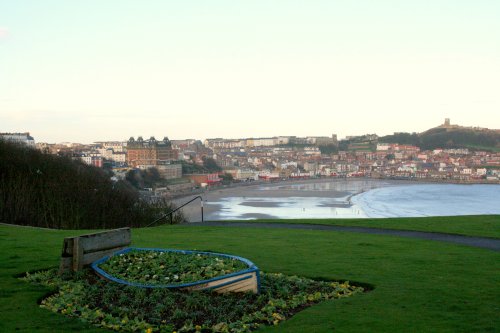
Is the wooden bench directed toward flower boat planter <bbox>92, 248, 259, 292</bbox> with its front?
no
